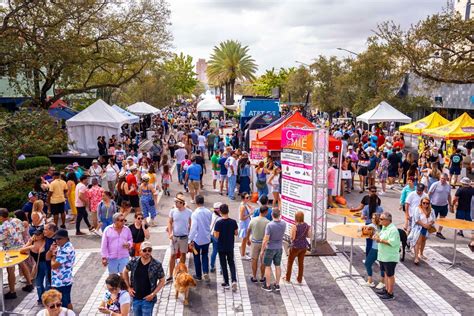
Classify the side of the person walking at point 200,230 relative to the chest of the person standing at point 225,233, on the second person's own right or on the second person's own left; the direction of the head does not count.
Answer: on the second person's own left

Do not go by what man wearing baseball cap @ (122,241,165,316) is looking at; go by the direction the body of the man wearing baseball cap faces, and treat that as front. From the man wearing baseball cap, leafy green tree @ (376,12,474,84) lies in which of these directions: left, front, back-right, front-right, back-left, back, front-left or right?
back-left

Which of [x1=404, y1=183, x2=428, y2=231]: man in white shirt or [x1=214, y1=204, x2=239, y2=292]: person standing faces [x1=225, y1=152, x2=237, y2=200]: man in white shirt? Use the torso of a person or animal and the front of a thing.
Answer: the person standing

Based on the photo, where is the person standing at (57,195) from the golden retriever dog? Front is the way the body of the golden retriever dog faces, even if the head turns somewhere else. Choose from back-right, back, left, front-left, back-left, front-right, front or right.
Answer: back-right

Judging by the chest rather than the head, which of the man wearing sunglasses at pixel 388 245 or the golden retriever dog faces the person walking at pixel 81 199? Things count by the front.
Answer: the man wearing sunglasses

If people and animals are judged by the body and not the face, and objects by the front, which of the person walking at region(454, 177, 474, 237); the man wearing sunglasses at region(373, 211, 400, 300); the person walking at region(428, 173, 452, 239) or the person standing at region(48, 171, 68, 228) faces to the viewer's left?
the man wearing sunglasses

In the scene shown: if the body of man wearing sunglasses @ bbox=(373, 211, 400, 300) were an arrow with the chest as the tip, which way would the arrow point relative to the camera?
to the viewer's left
